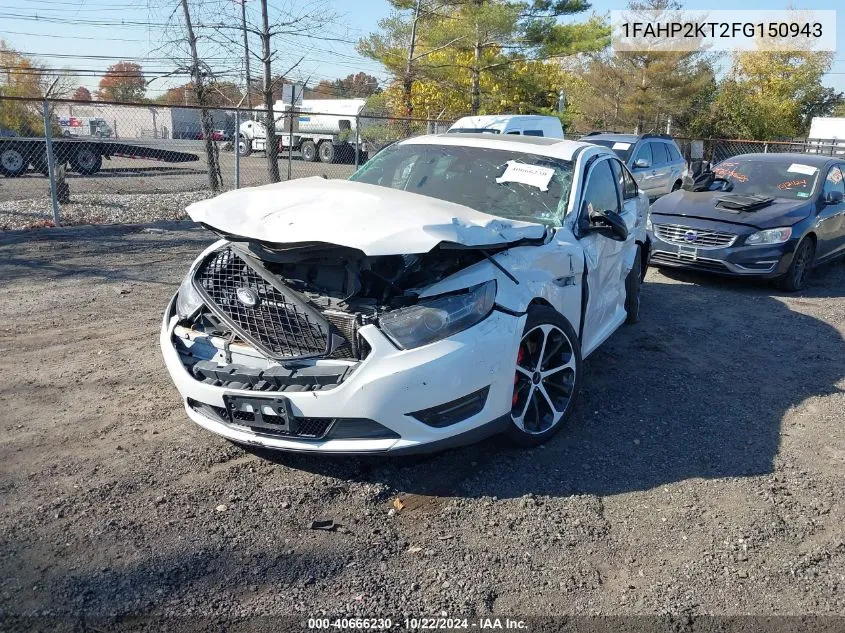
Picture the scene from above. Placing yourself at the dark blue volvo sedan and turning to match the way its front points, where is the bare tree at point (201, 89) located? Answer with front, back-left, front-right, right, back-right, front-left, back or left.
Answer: front-right

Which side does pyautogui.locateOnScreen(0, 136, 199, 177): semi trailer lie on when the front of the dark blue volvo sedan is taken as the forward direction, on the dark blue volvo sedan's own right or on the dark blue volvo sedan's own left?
on the dark blue volvo sedan's own right

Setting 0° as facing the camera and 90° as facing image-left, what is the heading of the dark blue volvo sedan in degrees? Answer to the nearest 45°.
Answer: approximately 45°

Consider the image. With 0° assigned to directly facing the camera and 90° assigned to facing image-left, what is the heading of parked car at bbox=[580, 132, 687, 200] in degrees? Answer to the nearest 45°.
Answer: approximately 45°

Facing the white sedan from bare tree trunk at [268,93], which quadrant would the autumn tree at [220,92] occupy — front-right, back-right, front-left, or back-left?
back-right

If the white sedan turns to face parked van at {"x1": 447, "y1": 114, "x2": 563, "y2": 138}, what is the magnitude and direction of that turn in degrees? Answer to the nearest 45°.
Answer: approximately 135° to its right

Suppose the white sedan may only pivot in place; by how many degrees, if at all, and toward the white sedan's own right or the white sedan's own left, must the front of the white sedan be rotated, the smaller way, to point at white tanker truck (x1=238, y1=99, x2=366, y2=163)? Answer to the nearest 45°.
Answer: approximately 135° to the white sedan's own right

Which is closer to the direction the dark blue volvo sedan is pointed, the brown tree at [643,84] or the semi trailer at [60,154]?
the semi trailer

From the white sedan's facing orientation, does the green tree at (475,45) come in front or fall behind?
behind

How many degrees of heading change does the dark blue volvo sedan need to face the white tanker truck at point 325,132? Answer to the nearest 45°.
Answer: approximately 90° to its right
